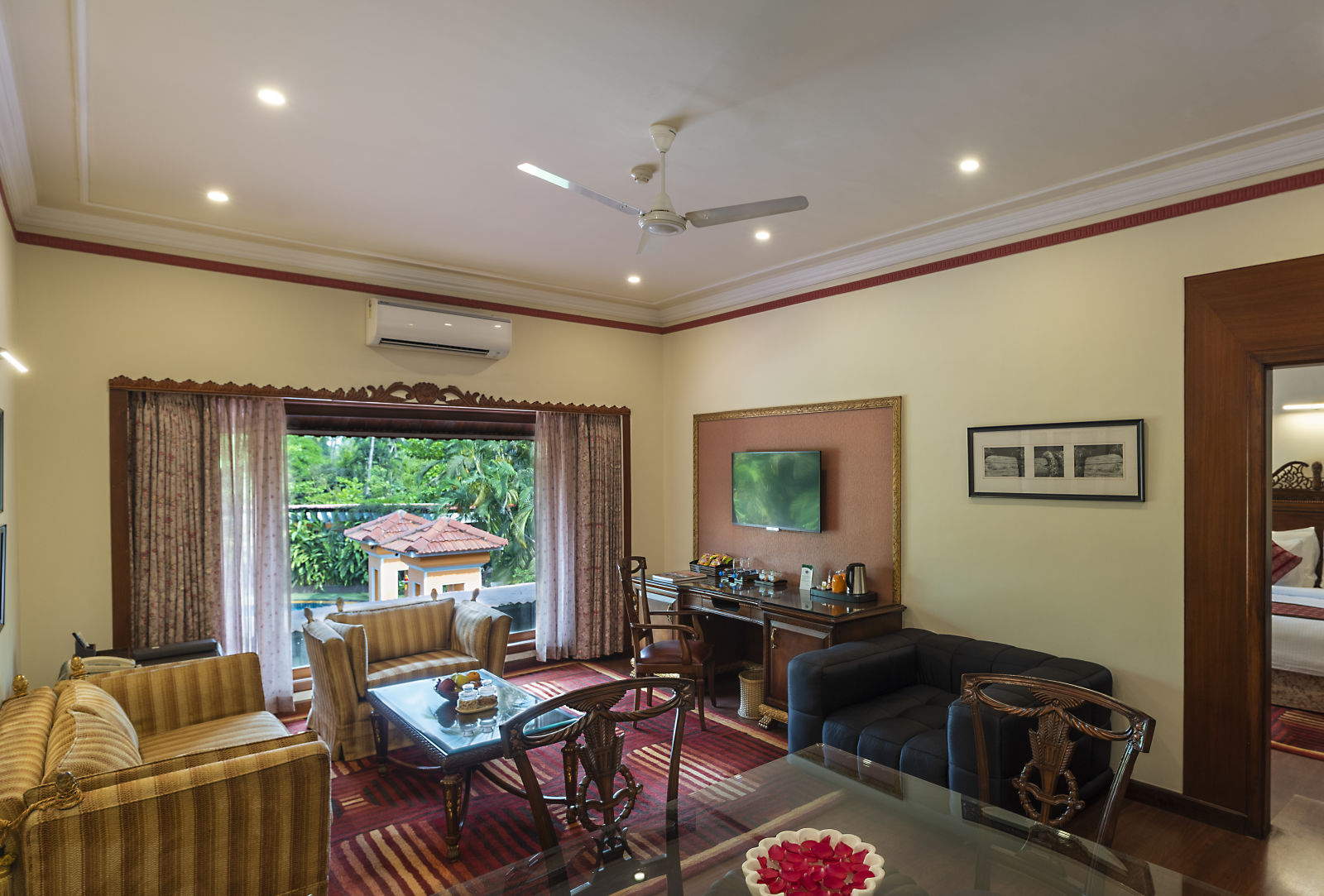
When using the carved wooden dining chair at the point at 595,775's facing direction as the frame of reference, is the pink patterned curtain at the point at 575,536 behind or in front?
behind

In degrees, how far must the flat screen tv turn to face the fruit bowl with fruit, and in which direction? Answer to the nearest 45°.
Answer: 0° — it already faces it

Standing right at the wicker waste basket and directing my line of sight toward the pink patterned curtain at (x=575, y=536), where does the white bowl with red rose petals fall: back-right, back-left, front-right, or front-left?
back-left

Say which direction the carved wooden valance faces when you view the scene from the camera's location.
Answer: facing the viewer and to the right of the viewer

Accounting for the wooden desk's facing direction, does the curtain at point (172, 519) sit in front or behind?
in front

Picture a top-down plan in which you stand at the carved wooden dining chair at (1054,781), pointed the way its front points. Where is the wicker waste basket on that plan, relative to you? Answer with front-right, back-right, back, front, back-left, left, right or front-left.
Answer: right

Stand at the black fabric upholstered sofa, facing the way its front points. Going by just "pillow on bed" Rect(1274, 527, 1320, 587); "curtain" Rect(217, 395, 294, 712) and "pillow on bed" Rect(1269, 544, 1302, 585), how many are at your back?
2

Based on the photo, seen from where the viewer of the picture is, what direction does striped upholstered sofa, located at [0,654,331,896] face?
facing to the right of the viewer

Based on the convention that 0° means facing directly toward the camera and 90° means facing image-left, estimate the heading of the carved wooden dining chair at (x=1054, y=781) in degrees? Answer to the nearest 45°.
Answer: approximately 45°

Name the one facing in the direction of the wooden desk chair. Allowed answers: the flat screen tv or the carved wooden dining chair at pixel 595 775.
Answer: the flat screen tv

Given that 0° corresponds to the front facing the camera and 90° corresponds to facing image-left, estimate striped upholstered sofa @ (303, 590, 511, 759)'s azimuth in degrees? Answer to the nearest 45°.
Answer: approximately 315°

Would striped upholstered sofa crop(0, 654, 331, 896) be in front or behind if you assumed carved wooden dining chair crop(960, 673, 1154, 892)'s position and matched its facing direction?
in front
